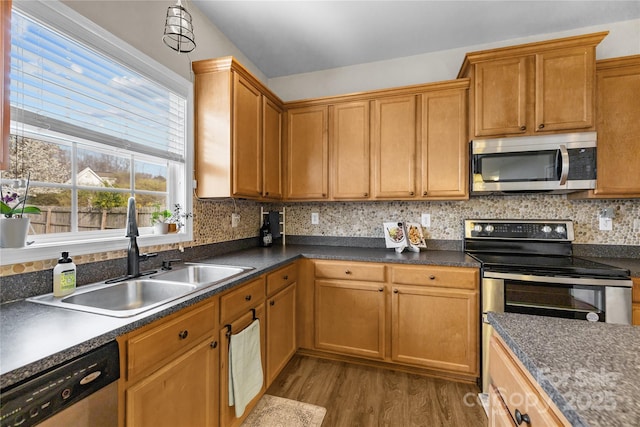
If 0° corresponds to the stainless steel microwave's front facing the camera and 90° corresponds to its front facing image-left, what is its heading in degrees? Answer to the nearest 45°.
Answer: approximately 0°

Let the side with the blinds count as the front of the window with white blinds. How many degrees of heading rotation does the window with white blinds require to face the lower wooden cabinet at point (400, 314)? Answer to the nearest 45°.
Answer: approximately 45° to its left

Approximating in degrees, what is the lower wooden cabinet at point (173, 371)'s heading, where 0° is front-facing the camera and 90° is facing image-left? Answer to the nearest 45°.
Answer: approximately 315°

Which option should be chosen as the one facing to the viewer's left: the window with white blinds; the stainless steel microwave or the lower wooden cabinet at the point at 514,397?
the lower wooden cabinet

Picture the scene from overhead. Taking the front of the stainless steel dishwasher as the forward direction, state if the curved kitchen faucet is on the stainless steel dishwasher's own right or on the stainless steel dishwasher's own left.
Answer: on the stainless steel dishwasher's own left

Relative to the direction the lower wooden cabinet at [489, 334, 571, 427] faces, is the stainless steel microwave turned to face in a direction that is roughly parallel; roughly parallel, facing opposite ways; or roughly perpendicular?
roughly perpendicular

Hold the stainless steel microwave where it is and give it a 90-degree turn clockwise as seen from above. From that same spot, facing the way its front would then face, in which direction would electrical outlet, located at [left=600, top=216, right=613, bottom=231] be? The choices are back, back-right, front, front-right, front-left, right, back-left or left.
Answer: back-right

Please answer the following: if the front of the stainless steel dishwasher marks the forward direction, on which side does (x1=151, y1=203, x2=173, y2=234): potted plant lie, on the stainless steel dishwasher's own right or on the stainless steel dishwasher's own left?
on the stainless steel dishwasher's own left

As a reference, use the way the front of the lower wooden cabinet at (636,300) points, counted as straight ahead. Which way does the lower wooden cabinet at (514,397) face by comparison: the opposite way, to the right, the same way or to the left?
to the right
